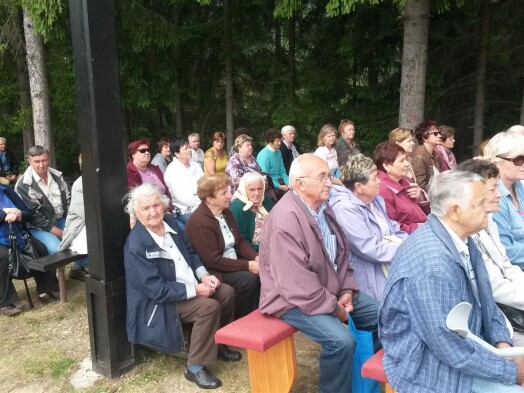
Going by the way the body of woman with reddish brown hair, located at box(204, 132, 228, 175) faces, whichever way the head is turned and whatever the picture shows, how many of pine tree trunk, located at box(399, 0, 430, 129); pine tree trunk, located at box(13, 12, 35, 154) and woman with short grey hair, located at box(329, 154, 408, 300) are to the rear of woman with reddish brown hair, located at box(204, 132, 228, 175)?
1

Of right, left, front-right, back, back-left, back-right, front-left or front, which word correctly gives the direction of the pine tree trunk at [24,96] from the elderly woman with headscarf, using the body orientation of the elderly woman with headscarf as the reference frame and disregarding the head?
back

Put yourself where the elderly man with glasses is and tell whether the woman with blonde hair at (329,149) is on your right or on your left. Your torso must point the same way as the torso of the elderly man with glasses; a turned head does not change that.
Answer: on your left

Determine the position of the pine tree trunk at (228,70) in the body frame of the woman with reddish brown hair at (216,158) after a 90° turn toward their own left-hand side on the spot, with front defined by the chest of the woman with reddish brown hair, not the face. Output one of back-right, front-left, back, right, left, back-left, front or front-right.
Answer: front-left

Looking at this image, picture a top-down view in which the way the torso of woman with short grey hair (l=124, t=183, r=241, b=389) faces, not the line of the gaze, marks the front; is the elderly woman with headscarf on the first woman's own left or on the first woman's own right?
on the first woman's own left

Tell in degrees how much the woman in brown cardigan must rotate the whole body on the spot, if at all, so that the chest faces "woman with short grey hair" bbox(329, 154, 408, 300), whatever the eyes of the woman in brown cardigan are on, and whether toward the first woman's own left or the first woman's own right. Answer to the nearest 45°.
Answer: approximately 45° to the first woman's own left
